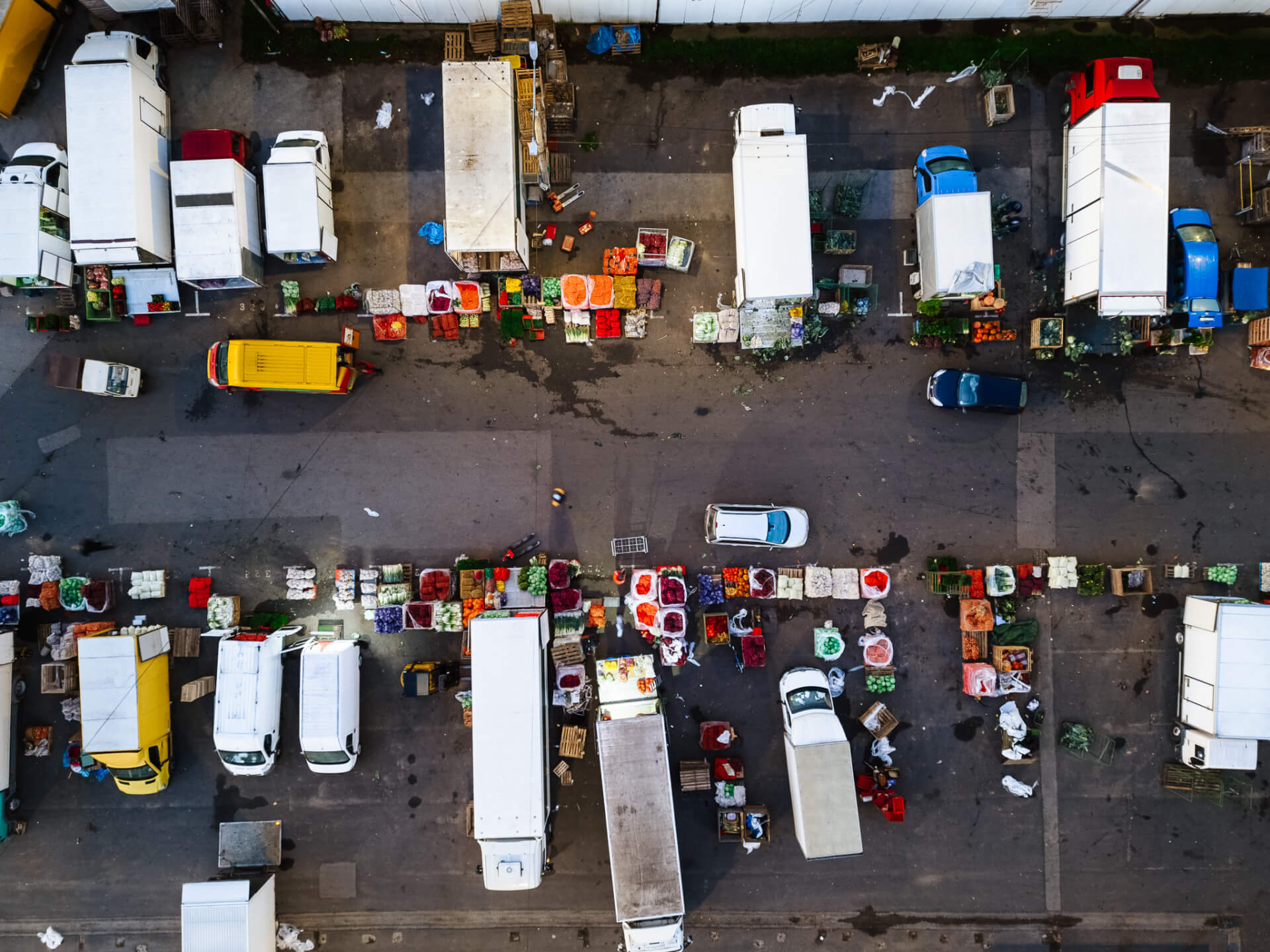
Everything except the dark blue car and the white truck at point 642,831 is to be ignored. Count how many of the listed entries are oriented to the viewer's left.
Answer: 1

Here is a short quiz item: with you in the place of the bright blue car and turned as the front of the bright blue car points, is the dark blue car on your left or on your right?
on your left

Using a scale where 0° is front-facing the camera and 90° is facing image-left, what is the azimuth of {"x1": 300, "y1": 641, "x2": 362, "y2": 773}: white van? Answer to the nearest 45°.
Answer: approximately 0°

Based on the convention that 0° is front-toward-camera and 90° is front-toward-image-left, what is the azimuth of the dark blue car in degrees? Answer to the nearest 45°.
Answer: approximately 90°

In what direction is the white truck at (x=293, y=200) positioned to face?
away from the camera

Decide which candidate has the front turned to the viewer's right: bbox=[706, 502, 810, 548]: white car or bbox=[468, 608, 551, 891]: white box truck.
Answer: the white car

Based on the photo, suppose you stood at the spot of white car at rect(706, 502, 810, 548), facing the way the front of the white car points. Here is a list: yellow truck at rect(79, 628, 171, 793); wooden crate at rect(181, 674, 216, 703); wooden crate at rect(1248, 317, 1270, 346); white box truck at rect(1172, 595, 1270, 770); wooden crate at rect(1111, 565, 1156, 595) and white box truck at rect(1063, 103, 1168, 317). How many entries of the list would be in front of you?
4

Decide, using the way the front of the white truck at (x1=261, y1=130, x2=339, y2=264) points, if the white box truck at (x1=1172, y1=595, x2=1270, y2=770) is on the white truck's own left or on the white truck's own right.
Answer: on the white truck's own right

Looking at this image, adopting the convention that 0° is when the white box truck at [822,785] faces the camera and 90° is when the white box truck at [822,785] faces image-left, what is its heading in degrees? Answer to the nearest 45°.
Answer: approximately 180°

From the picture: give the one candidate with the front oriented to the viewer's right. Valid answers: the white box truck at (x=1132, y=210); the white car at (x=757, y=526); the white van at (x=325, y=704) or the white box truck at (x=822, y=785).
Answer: the white car

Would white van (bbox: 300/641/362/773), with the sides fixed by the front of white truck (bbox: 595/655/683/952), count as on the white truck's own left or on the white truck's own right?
on the white truck's own right

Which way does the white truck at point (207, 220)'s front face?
away from the camera
